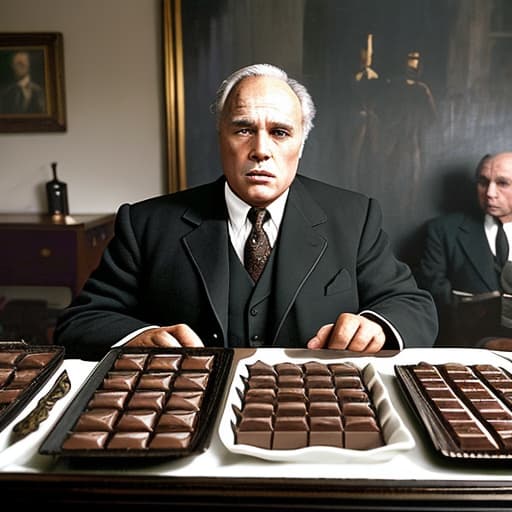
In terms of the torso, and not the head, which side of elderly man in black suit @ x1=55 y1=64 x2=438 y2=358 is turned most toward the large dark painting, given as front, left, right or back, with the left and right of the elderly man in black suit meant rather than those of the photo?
back

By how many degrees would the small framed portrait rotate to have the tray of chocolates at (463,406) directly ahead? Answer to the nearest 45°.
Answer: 0° — it already faces it

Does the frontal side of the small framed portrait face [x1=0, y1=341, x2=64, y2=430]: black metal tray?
yes

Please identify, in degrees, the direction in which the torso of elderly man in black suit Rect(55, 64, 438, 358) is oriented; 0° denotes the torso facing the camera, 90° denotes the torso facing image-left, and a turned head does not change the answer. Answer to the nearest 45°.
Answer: approximately 0°

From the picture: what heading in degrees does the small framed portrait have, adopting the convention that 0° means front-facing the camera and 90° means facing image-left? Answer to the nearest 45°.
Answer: approximately 0°
